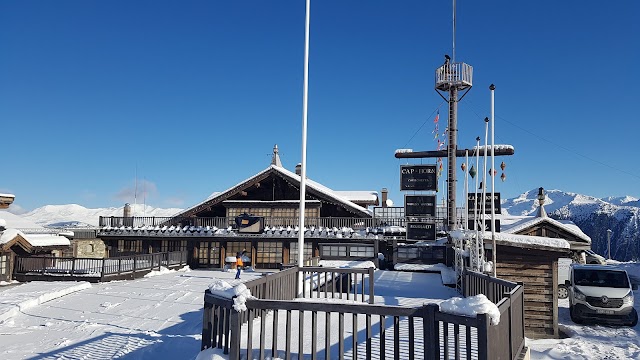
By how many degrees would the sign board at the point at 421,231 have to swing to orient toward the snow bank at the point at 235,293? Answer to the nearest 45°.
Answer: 0° — it already faces it

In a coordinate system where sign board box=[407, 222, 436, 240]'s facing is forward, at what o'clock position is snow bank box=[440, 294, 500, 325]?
The snow bank is roughly at 12 o'clock from the sign board.

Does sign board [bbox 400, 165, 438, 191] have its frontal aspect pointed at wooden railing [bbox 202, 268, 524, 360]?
yes

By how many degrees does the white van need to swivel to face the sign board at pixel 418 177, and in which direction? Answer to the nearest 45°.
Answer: approximately 90° to its right

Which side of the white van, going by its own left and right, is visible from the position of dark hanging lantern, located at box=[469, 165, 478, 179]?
right

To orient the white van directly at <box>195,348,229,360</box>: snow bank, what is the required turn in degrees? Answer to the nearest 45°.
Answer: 0° — it already faces it
